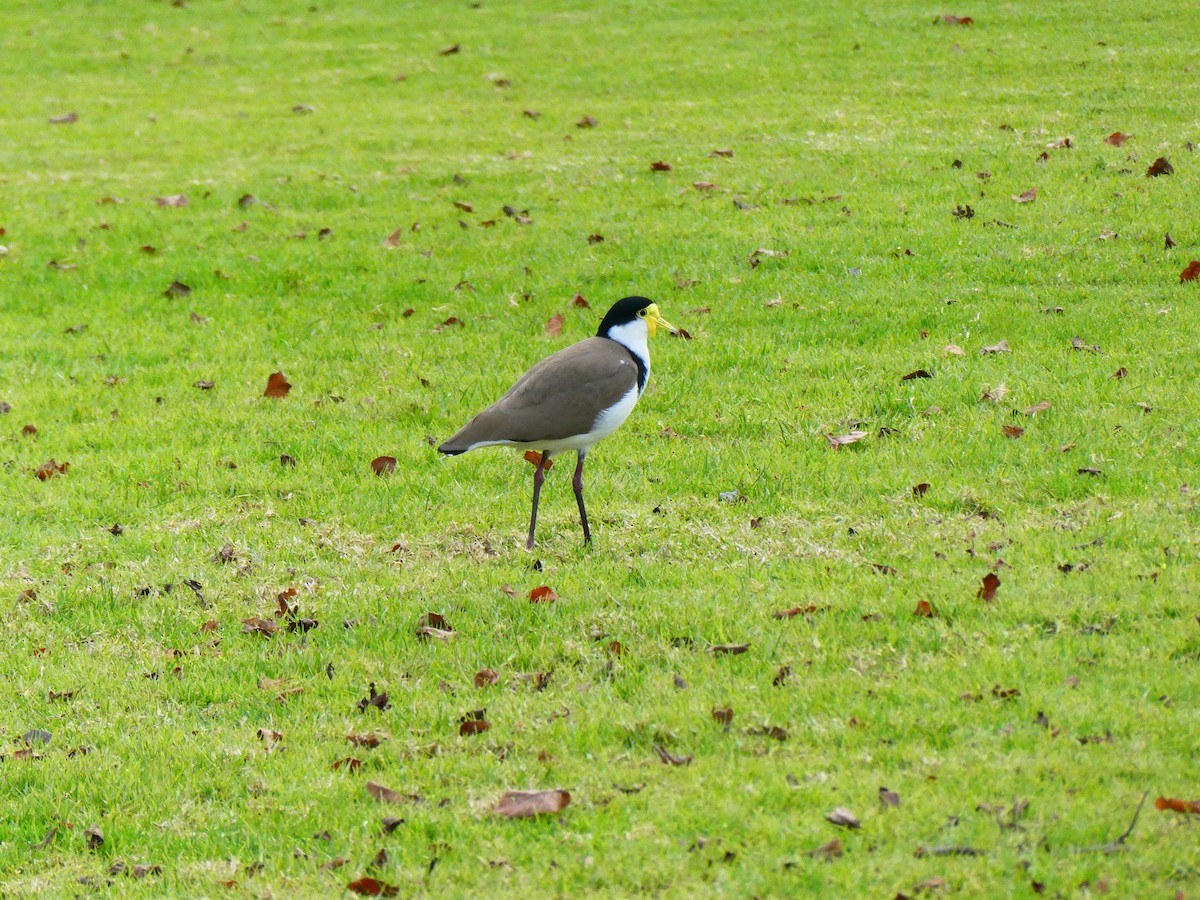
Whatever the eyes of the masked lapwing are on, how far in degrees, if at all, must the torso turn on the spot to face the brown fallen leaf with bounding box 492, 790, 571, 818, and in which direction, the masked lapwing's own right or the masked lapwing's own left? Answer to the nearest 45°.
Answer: approximately 90° to the masked lapwing's own right

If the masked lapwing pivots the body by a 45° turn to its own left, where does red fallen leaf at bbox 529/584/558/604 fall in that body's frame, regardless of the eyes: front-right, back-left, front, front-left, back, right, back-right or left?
back-right

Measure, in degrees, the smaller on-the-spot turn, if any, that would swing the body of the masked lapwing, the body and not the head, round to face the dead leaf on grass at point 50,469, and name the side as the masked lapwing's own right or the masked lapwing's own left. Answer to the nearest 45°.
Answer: approximately 135° to the masked lapwing's own left

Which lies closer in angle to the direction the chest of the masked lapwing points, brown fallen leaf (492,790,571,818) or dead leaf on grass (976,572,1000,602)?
the dead leaf on grass

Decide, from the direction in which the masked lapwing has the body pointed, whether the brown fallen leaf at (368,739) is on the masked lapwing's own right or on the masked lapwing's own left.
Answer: on the masked lapwing's own right

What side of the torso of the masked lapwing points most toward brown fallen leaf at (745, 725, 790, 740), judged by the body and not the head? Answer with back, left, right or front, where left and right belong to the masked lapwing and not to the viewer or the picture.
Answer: right

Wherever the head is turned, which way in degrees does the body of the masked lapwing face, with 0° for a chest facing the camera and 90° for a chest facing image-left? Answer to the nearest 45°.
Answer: approximately 270°

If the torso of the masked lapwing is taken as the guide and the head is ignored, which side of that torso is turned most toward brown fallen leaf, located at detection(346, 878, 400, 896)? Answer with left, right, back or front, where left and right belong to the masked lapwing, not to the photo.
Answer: right
